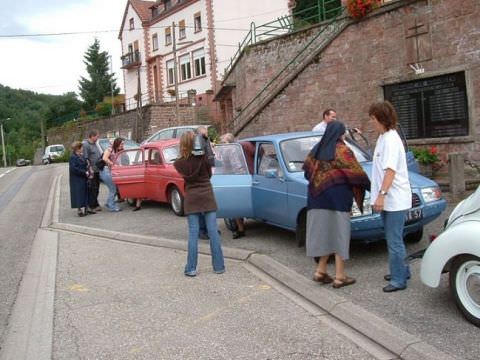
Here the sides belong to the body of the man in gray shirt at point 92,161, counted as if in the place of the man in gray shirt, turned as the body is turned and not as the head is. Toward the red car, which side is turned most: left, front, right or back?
front

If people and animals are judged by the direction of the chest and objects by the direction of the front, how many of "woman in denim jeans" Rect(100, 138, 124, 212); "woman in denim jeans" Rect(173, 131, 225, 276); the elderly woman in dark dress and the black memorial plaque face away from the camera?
1

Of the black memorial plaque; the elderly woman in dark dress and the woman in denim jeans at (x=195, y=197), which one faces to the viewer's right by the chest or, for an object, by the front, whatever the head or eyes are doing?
the elderly woman in dark dress

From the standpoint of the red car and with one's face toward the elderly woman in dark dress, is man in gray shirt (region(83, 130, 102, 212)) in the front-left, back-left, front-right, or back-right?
front-right

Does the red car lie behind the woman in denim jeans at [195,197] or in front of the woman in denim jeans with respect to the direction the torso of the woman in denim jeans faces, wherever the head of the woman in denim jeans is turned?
in front

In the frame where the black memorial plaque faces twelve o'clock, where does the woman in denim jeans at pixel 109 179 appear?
The woman in denim jeans is roughly at 1 o'clock from the black memorial plaque.

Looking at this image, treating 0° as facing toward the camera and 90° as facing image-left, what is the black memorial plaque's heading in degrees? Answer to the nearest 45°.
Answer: approximately 45°

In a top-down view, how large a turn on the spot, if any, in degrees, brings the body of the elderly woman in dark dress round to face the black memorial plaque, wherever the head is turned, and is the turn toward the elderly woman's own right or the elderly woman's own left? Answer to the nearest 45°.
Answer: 0° — they already face it

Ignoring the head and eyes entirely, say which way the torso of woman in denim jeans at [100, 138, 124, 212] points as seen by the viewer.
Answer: to the viewer's right

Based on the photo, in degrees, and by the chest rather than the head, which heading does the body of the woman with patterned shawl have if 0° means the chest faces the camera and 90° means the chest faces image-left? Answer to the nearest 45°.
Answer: approximately 225°

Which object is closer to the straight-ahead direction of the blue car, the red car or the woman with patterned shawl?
the woman with patterned shawl

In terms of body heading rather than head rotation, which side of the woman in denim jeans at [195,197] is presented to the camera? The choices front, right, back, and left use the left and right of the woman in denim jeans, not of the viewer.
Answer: back

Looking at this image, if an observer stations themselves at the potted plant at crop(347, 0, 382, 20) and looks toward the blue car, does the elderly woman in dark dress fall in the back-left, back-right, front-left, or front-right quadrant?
front-right

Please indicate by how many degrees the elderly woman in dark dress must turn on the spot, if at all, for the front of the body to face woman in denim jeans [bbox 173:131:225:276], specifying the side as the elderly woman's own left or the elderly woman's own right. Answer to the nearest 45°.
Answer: approximately 90° to the elderly woman's own right

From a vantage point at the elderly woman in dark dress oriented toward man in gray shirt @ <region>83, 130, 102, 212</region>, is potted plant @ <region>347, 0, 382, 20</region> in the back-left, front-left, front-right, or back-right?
front-right

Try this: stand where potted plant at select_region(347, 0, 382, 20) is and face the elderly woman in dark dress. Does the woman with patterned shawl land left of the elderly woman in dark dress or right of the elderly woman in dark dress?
left

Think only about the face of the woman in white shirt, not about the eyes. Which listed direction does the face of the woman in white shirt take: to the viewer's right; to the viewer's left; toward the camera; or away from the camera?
to the viewer's left

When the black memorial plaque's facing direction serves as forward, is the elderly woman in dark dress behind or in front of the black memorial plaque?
in front
